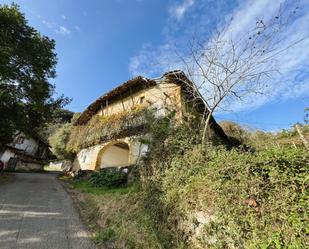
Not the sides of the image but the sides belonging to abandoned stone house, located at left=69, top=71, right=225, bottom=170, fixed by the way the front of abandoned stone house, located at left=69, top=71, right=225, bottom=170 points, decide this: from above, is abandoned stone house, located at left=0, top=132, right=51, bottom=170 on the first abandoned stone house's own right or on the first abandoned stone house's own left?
on the first abandoned stone house's own right

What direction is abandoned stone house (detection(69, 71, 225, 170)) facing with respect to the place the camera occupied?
facing the viewer and to the left of the viewer

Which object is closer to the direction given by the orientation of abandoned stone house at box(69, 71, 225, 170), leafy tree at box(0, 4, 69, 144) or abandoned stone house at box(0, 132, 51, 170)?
the leafy tree

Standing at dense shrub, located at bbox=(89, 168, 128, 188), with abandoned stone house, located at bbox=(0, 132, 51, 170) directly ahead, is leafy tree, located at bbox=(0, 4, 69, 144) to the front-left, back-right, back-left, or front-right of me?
front-left

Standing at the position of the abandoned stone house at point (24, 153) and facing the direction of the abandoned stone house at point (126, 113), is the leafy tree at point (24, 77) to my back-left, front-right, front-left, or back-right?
front-right

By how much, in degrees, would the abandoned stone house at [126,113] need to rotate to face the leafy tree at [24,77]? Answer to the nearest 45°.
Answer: approximately 45° to its right

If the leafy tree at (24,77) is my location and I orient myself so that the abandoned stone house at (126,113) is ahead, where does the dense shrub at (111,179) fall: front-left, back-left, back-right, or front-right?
front-right
